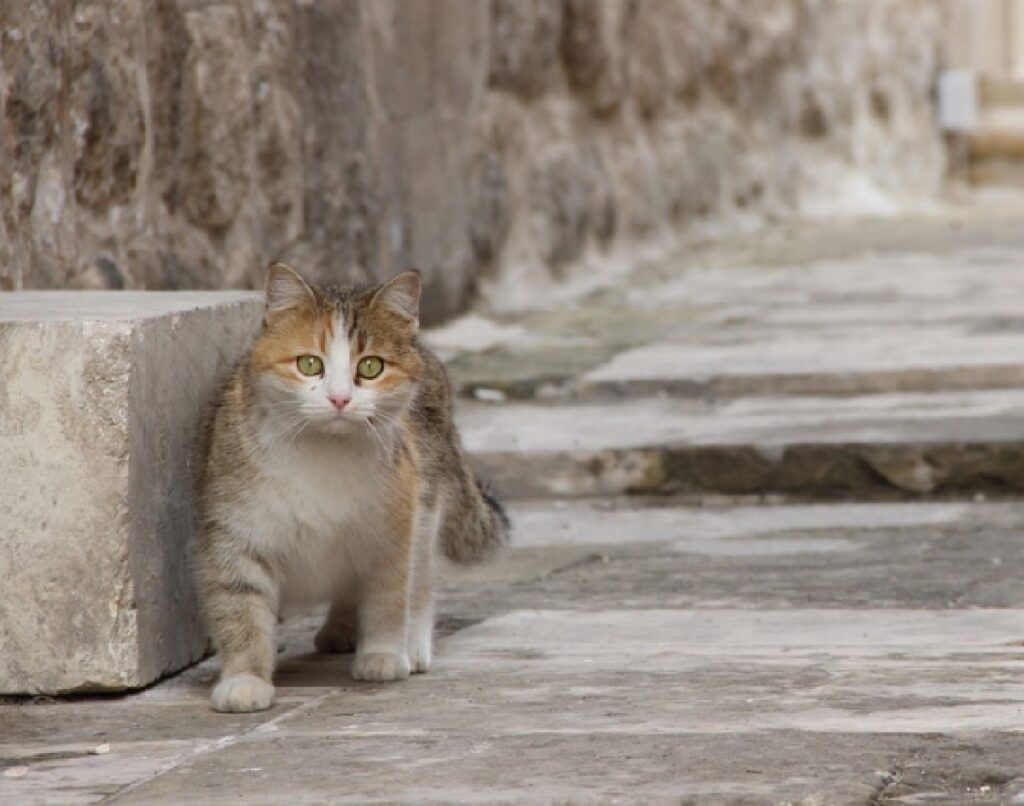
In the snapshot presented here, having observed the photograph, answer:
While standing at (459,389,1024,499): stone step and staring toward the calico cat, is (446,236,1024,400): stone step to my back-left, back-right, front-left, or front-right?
back-right

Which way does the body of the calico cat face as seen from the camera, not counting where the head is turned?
toward the camera

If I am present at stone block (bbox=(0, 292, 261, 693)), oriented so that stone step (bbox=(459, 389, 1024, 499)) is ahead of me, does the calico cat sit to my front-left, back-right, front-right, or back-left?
front-right

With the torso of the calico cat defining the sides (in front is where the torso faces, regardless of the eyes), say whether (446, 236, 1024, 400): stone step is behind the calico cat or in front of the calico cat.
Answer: behind

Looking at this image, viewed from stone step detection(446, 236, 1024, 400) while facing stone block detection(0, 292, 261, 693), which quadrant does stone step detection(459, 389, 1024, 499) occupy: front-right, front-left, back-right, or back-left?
front-left

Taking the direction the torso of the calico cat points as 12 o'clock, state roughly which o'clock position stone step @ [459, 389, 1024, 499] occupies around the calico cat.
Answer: The stone step is roughly at 7 o'clock from the calico cat.

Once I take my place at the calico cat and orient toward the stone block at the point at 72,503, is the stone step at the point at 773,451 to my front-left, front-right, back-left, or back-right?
back-right
